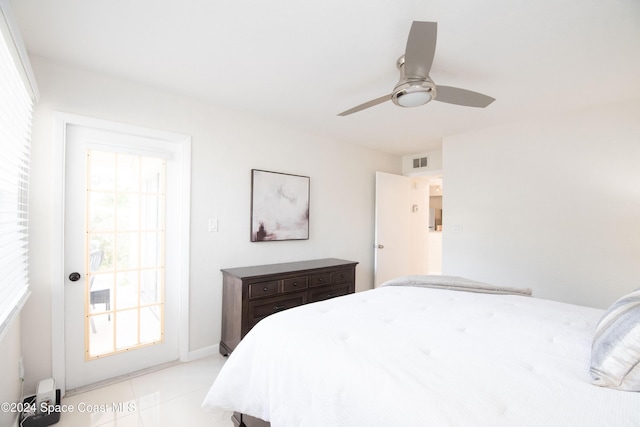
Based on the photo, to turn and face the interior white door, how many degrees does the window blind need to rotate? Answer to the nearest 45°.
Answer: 0° — it already faces it

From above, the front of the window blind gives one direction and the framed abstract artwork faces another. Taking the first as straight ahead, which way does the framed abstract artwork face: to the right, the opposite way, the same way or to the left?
to the right

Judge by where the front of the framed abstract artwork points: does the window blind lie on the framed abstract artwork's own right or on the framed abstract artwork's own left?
on the framed abstract artwork's own right

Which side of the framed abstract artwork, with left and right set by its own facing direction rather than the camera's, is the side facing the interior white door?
left

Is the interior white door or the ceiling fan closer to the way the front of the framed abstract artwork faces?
the ceiling fan

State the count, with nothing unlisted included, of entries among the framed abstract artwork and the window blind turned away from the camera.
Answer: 0

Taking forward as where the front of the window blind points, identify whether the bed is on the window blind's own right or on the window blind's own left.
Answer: on the window blind's own right

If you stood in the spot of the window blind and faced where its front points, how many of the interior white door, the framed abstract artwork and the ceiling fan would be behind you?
0

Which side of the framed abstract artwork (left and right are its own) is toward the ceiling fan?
front

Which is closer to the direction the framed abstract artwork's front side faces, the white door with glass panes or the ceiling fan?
the ceiling fan

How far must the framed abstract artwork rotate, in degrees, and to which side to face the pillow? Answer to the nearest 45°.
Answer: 0° — it already faces it

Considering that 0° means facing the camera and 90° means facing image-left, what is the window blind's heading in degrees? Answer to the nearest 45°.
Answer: approximately 270°

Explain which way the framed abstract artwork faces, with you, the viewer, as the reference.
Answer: facing the viewer and to the right of the viewer

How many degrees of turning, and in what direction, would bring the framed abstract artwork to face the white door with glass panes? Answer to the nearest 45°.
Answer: approximately 90° to its right
